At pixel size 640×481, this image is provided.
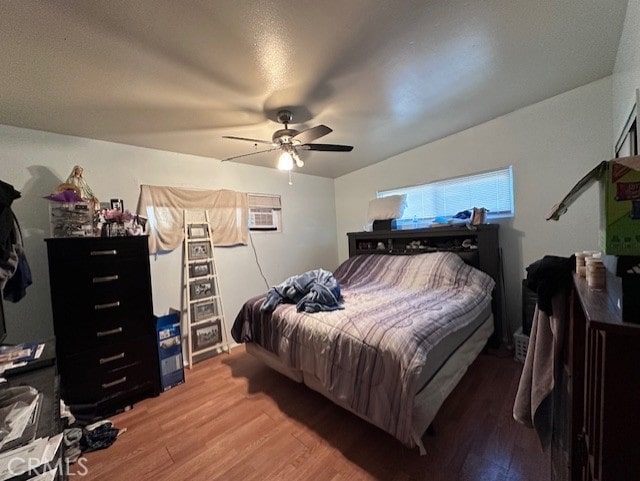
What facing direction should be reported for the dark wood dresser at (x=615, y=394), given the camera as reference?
facing to the left of the viewer

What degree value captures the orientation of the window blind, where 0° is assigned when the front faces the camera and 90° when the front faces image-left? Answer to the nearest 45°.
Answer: approximately 45°

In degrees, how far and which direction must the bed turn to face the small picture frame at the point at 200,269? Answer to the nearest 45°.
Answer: approximately 90° to its right

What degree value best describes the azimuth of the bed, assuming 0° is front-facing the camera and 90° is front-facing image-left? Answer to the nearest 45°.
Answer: approximately 45°

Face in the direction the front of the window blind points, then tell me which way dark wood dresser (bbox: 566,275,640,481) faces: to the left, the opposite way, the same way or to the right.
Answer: to the right

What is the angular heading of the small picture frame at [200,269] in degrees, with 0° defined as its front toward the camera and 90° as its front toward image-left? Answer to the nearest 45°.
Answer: approximately 0°

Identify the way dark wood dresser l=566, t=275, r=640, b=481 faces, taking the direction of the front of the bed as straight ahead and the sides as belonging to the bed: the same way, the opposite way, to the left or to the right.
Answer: to the right

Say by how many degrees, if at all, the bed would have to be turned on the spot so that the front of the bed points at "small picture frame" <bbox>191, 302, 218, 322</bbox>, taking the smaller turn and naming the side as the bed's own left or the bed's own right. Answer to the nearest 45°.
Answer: approximately 90° to the bed's own right
